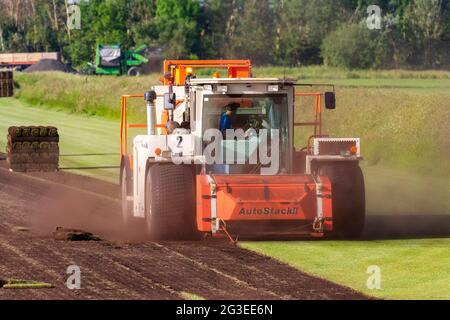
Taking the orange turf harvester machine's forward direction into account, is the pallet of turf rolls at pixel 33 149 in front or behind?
behind

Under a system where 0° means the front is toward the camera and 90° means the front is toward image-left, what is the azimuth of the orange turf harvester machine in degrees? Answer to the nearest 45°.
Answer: approximately 0°
